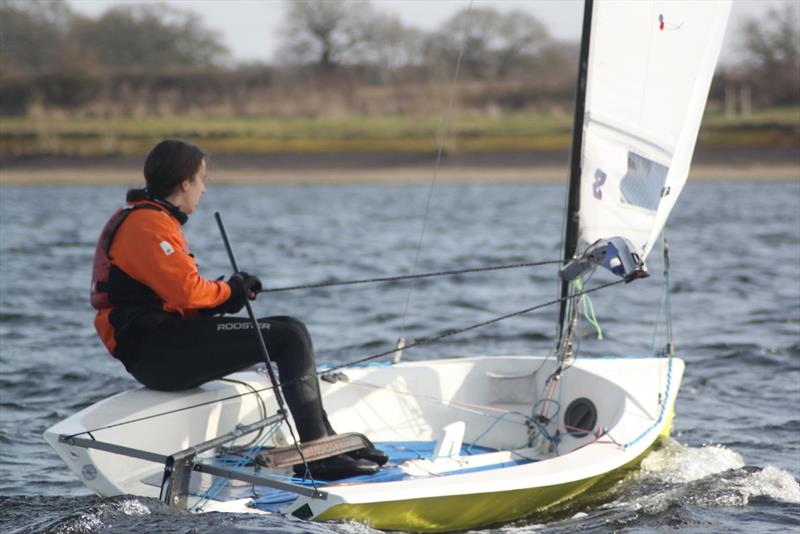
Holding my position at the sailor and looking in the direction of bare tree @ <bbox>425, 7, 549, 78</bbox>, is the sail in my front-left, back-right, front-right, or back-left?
front-right

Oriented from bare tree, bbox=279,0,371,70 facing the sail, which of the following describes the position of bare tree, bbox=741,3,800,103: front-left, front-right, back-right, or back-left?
front-left

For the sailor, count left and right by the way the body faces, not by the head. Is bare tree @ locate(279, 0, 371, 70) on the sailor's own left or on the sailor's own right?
on the sailor's own left

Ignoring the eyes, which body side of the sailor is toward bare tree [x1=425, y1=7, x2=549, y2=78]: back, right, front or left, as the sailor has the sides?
left

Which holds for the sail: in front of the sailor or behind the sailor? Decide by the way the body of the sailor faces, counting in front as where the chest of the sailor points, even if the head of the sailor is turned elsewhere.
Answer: in front

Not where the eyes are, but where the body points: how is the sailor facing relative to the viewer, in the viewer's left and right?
facing to the right of the viewer

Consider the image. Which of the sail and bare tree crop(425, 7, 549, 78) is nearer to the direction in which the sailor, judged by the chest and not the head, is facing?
the sail

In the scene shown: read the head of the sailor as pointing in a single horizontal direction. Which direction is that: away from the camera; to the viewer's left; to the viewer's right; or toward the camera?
to the viewer's right

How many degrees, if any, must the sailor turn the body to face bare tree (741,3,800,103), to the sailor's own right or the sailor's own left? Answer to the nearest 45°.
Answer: approximately 45° to the sailor's own left

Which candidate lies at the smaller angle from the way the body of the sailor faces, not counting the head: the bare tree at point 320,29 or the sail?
the sail
